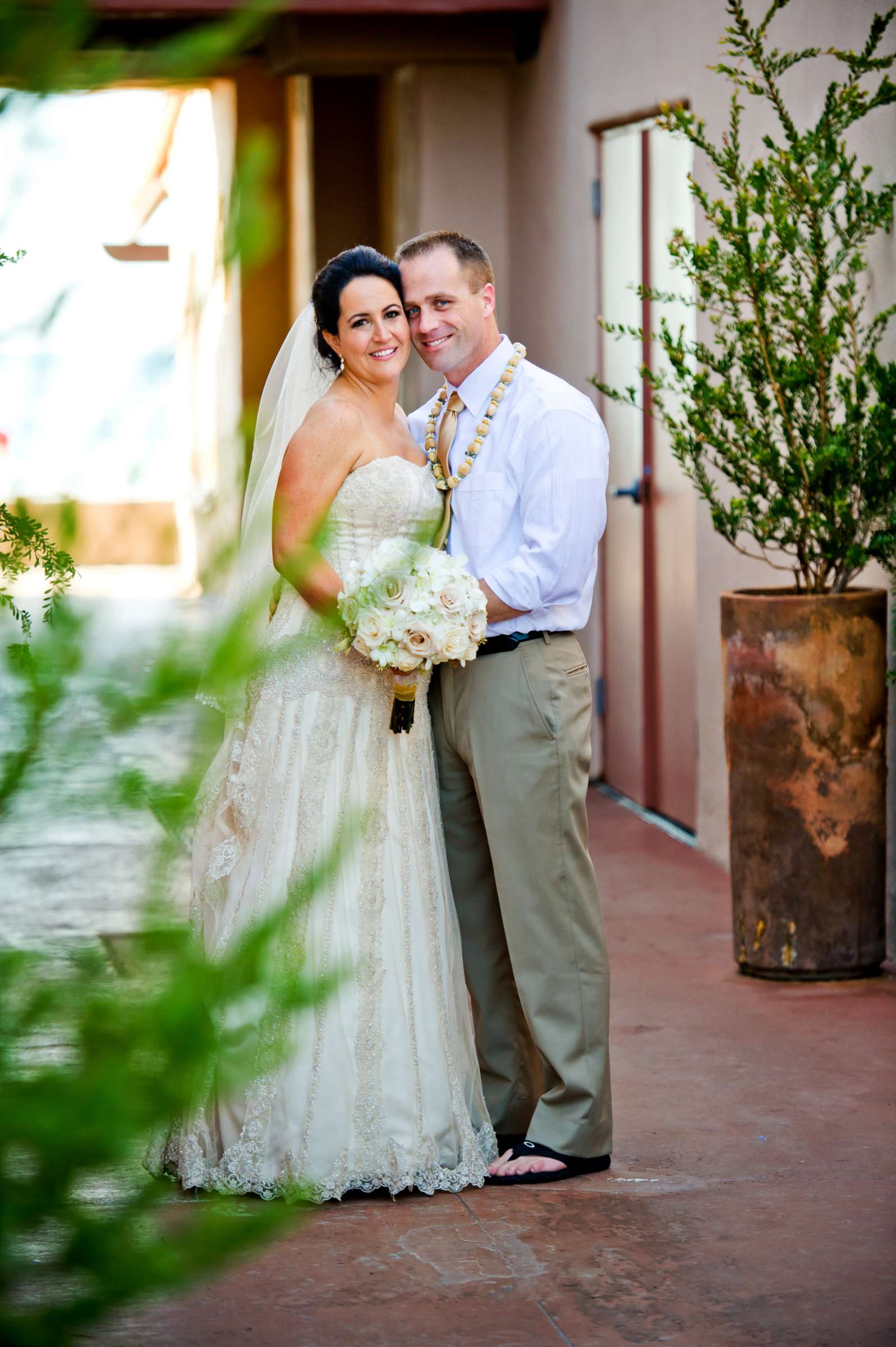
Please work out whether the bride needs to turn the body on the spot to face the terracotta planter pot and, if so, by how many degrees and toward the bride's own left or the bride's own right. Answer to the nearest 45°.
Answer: approximately 90° to the bride's own left

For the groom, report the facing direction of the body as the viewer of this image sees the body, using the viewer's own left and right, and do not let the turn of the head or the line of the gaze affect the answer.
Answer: facing the viewer and to the left of the viewer

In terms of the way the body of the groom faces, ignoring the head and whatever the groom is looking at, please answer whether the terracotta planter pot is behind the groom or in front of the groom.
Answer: behind

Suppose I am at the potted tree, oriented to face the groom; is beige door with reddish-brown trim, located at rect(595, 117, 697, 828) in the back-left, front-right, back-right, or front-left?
back-right

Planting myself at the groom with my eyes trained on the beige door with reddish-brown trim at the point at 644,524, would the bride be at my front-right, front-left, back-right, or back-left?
back-left

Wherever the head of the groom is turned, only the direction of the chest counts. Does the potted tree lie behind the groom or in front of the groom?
behind

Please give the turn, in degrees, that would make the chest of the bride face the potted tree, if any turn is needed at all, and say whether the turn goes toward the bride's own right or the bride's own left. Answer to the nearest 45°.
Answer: approximately 90° to the bride's own left

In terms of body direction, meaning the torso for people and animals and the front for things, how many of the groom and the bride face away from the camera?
0
